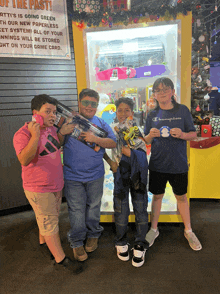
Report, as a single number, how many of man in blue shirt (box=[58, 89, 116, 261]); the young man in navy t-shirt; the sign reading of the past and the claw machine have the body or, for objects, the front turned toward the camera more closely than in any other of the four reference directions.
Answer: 4

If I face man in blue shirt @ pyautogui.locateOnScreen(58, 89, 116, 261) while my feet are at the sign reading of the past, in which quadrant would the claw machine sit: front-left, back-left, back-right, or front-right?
front-left

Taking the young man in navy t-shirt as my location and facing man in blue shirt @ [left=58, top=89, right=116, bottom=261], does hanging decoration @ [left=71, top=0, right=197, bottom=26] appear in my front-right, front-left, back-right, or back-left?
front-right

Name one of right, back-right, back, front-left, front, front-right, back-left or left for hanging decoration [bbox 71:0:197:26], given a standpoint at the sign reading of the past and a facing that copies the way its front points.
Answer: front-left

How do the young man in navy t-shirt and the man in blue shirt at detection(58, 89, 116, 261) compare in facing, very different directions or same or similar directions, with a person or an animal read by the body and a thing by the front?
same or similar directions

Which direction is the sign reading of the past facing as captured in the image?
toward the camera

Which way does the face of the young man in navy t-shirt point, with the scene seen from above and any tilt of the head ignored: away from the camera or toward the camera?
toward the camera

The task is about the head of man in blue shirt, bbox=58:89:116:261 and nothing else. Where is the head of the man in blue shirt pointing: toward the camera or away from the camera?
toward the camera

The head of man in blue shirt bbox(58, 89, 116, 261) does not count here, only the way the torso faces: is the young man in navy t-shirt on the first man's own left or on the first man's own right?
on the first man's own left

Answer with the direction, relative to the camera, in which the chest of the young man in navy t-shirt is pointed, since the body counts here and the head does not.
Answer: toward the camera

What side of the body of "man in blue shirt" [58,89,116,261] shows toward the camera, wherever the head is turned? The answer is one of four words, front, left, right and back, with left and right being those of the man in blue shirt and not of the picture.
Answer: front
